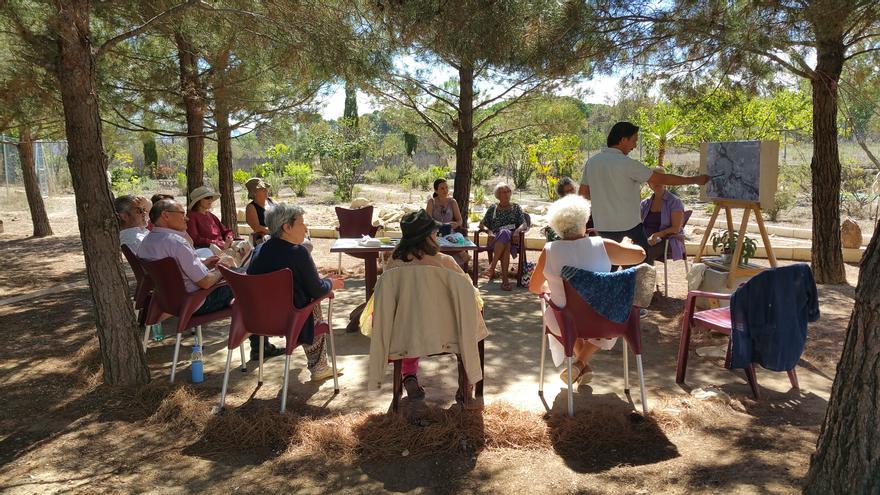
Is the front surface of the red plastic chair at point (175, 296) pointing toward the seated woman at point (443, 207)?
yes

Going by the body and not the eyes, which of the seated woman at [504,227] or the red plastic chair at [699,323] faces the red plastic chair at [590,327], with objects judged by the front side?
the seated woman

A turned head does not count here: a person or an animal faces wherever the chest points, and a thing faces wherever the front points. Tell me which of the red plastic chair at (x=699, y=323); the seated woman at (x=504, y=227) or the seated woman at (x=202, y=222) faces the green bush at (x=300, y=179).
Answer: the red plastic chair

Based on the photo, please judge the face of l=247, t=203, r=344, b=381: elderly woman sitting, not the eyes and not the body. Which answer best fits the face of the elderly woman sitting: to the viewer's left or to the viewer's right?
to the viewer's right

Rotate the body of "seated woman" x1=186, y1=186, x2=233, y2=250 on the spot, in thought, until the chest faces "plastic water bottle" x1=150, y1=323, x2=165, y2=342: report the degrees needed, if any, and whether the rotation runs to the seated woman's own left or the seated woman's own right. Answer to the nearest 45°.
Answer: approximately 90° to the seated woman's own right

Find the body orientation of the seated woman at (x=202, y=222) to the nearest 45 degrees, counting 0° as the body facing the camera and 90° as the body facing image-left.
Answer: approximately 315°

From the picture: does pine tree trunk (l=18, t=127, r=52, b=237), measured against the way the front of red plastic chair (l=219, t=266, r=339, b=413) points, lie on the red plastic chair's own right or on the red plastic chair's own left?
on the red plastic chair's own left

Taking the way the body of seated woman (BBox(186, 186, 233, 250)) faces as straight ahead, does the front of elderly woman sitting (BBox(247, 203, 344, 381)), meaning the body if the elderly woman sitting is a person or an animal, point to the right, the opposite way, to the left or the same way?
to the left

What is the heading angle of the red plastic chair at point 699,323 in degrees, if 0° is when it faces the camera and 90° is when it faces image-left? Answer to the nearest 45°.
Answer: approximately 135°

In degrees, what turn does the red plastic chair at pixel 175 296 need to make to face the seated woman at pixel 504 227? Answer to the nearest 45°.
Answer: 0° — it already faces them

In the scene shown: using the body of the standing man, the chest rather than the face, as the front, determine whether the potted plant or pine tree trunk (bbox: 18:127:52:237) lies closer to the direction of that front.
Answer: the potted plant

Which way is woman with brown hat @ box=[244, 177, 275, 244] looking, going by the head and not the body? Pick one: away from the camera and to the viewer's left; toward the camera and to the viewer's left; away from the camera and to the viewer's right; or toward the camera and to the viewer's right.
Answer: toward the camera and to the viewer's right
